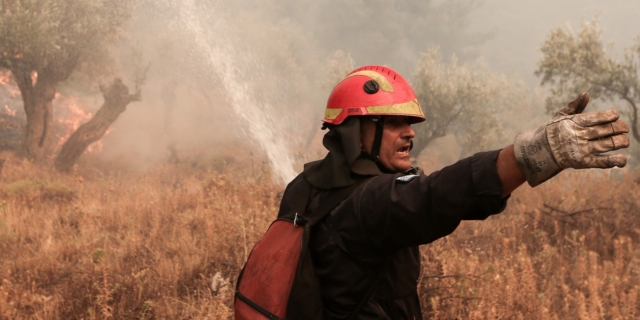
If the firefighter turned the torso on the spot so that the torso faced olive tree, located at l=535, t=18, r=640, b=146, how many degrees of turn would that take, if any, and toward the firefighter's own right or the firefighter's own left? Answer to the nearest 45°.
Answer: approximately 90° to the firefighter's own left

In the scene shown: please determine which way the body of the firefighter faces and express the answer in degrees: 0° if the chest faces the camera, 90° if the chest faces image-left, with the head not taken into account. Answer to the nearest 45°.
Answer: approximately 270°

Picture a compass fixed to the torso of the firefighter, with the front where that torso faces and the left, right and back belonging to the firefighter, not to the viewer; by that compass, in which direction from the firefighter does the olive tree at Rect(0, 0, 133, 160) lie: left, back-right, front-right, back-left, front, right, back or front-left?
back-left

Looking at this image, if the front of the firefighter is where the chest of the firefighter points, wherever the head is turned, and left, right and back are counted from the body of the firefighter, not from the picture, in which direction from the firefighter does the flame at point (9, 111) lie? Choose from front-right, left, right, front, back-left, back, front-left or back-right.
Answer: back-left

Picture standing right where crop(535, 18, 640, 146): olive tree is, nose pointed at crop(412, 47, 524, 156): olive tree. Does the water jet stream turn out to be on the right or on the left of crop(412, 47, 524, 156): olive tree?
left

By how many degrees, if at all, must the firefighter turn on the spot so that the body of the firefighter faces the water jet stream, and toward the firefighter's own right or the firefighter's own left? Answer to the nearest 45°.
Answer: approximately 135° to the firefighter's own left

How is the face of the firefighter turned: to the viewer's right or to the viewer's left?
to the viewer's right

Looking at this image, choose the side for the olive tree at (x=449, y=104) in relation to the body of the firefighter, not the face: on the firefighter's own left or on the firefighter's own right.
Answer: on the firefighter's own left

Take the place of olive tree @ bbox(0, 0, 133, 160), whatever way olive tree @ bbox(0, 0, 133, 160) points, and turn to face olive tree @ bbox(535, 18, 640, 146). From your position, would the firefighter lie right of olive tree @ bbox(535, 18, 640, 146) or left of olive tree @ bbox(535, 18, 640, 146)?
right
